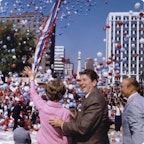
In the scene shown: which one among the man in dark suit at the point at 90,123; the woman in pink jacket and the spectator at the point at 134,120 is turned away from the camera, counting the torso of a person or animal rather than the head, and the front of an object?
the woman in pink jacket

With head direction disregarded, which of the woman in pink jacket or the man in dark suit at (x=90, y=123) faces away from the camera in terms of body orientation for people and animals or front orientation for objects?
the woman in pink jacket

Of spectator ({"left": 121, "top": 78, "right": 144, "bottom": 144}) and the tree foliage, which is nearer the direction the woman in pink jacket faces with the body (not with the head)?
the tree foliage

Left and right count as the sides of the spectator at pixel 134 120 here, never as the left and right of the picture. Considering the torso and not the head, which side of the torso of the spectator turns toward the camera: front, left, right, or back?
left

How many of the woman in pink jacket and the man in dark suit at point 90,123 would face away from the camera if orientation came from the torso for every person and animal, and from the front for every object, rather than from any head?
1

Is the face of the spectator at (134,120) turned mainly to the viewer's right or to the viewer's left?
to the viewer's left

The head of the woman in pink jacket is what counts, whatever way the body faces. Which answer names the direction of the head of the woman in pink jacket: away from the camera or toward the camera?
away from the camera

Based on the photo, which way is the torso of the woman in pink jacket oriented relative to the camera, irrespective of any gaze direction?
away from the camera
